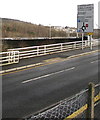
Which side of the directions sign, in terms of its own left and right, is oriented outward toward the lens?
front
